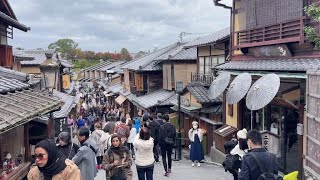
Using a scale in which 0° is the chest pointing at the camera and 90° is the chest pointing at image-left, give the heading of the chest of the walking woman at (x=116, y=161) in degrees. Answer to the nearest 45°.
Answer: approximately 0°

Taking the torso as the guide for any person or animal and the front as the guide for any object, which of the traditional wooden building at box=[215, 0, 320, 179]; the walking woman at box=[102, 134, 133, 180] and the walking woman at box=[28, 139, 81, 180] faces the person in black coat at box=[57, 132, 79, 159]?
the traditional wooden building

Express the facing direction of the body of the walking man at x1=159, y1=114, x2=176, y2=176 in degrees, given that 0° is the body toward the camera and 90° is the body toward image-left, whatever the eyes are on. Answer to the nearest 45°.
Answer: approximately 180°

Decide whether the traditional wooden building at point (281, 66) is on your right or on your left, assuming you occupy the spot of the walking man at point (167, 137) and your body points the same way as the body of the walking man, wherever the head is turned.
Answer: on your right

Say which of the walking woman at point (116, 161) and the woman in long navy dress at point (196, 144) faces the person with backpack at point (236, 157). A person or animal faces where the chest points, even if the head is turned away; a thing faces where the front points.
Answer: the woman in long navy dress at point (196, 144)

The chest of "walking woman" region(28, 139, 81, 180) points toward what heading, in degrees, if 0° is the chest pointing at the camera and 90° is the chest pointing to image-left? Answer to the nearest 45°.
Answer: approximately 45°

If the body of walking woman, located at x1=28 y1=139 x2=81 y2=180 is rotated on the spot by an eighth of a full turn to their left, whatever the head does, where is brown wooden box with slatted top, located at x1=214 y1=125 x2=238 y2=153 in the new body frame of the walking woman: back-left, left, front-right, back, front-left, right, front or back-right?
back-left

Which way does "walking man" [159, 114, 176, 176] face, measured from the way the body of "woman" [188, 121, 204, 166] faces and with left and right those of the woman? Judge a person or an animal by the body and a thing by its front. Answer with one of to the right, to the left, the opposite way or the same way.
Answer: the opposite way

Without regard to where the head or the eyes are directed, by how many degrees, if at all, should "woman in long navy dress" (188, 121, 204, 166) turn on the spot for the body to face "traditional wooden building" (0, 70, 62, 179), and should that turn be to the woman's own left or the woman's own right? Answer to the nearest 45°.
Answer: approximately 45° to the woman's own right

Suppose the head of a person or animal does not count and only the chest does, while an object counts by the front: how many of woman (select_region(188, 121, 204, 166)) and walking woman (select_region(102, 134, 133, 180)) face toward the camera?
2

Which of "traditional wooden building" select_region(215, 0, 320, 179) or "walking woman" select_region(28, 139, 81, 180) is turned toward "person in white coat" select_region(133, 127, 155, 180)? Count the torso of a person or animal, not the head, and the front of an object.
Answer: the traditional wooden building

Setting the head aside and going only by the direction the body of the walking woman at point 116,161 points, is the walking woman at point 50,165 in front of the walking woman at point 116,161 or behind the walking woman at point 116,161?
in front

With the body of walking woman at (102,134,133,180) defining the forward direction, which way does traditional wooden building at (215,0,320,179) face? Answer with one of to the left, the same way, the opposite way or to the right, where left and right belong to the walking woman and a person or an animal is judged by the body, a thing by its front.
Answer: to the right
